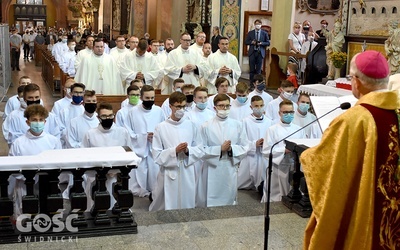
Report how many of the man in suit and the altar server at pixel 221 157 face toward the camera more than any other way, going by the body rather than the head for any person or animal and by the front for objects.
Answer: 2

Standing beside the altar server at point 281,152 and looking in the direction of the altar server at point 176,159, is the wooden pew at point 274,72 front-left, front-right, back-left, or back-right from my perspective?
back-right

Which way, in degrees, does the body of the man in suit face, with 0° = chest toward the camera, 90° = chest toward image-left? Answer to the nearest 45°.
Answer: approximately 0°

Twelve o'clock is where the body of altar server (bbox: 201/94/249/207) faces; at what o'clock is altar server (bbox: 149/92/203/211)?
altar server (bbox: 149/92/203/211) is roughly at 2 o'clock from altar server (bbox: 201/94/249/207).

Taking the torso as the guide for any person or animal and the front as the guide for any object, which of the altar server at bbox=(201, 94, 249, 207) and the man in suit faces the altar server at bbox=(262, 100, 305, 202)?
the man in suit
